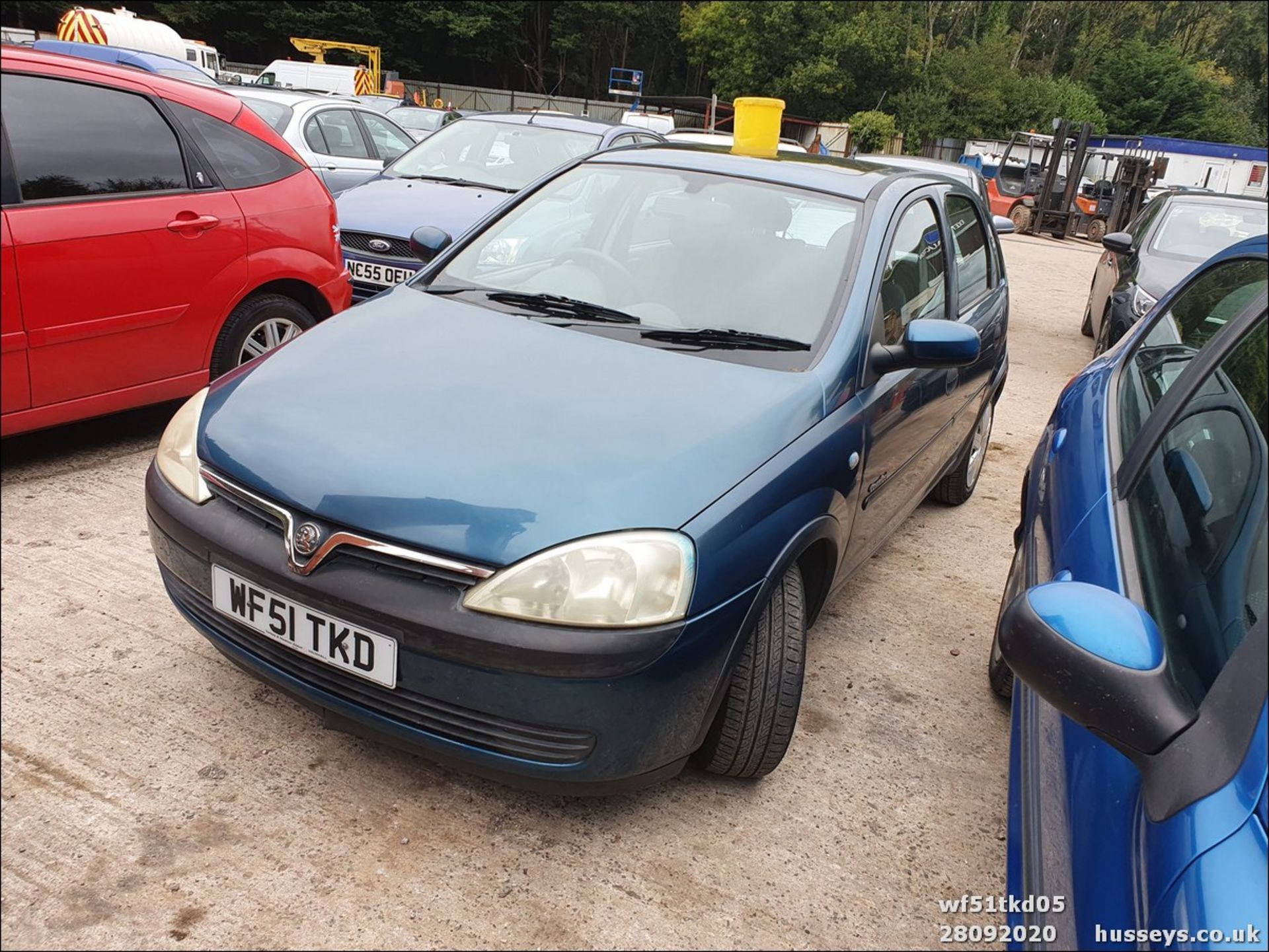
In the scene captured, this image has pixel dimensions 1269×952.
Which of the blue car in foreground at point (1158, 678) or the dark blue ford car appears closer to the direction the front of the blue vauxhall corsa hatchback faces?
the blue car in foreground

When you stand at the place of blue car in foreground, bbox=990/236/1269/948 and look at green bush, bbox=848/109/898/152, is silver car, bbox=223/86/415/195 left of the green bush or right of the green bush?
left

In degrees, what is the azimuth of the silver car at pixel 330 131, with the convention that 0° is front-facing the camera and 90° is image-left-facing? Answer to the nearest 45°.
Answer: approximately 225°

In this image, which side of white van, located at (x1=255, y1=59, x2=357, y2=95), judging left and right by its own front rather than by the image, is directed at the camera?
left

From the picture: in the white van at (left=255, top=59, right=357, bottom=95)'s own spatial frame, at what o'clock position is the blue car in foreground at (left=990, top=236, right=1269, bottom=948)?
The blue car in foreground is roughly at 9 o'clock from the white van.

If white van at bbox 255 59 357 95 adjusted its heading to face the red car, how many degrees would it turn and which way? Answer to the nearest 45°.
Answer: approximately 90° to its left

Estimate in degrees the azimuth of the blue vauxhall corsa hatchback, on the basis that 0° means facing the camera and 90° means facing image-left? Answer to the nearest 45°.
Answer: approximately 45°

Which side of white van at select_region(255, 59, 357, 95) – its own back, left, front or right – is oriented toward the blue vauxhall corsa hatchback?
left
